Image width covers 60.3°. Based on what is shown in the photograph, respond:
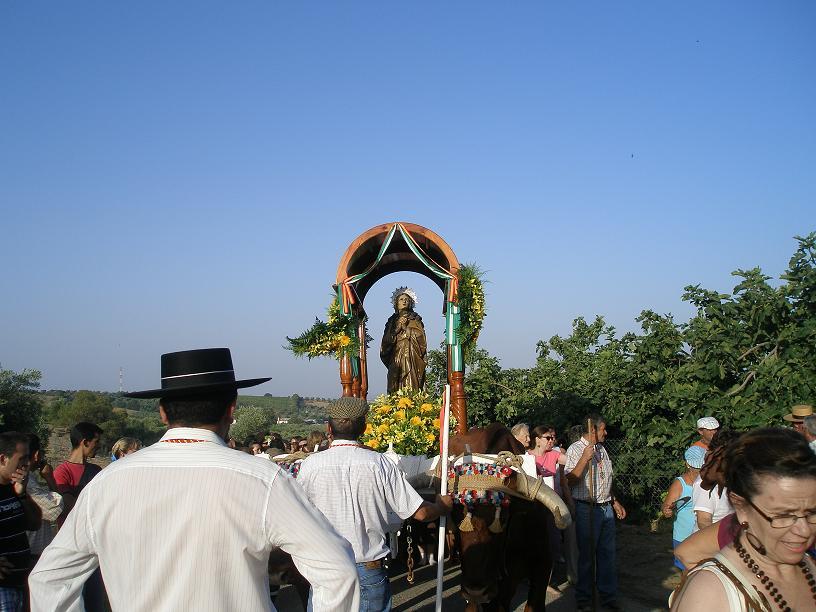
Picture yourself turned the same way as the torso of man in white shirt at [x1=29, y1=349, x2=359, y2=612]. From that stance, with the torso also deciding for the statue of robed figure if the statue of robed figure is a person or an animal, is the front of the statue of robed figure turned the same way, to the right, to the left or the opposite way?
the opposite way

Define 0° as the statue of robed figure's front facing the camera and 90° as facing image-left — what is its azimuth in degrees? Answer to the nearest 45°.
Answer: approximately 0°

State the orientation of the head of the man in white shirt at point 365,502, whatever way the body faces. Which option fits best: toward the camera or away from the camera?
away from the camera

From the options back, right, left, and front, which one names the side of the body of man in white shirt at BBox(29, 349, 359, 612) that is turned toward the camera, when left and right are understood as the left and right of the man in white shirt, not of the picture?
back

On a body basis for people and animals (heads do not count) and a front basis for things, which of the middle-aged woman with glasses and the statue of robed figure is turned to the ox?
the statue of robed figure

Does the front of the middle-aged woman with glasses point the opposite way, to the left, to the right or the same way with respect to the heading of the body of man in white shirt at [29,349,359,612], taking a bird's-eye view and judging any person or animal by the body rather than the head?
the opposite way

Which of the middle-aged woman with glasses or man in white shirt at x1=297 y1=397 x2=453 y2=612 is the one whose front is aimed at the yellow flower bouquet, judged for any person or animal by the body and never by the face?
the man in white shirt

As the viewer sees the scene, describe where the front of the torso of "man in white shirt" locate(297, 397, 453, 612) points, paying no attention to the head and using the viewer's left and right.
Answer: facing away from the viewer

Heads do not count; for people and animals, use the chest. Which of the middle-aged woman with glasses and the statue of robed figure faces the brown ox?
the statue of robed figure

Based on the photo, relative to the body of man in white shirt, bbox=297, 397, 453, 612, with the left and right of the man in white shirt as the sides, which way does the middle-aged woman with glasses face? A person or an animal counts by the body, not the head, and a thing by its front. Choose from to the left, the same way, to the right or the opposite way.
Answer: the opposite way
